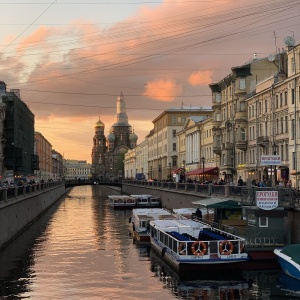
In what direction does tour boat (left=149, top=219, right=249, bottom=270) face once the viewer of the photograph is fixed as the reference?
facing away from the viewer and to the left of the viewer

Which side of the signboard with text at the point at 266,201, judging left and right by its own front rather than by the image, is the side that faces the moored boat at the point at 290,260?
front

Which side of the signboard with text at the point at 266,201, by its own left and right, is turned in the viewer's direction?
front

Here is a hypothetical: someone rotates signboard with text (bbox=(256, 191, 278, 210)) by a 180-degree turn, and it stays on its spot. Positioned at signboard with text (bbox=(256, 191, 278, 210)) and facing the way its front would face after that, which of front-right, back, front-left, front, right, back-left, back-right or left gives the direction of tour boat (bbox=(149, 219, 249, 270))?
back-left

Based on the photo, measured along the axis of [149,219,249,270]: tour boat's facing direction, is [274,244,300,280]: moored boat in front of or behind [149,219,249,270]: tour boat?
behind
